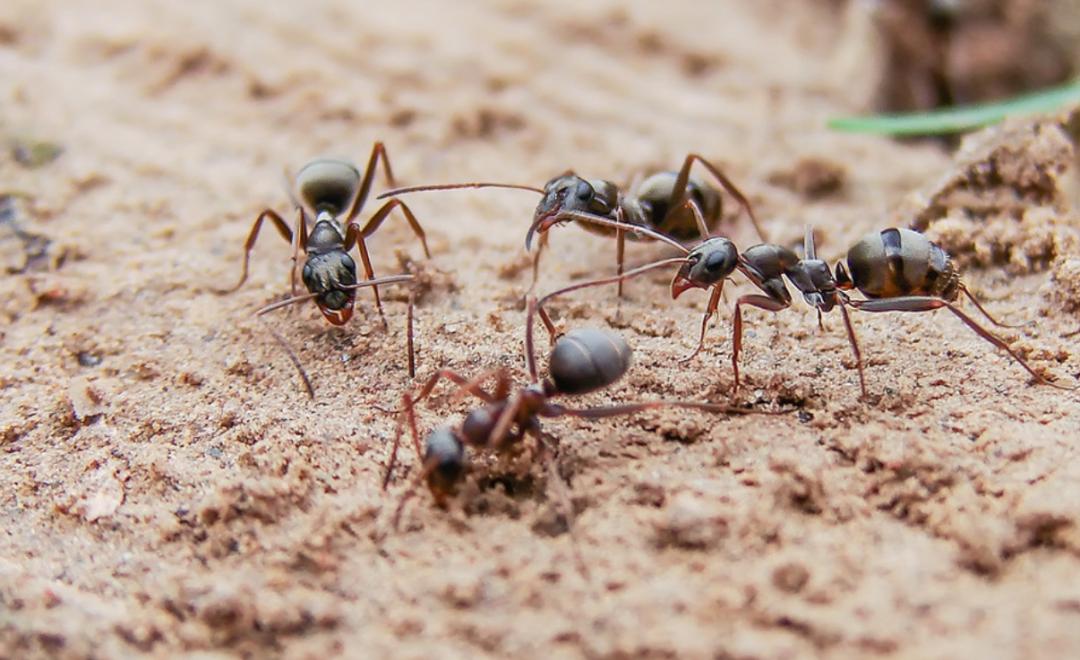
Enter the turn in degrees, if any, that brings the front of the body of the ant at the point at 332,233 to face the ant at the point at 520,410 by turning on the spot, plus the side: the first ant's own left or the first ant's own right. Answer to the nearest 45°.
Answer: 0° — it already faces it

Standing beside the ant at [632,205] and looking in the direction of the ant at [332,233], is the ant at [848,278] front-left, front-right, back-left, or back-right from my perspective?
back-left

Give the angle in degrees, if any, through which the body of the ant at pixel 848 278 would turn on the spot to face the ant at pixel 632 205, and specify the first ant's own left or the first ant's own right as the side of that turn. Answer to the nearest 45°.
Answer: approximately 45° to the first ant's own right

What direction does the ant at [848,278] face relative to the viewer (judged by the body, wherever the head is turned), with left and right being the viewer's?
facing to the left of the viewer

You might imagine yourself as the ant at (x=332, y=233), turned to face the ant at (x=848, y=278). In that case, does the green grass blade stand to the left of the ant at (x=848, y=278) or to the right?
left

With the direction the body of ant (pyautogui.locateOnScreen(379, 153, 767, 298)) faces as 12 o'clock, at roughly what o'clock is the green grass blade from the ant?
The green grass blade is roughly at 5 o'clock from the ant.

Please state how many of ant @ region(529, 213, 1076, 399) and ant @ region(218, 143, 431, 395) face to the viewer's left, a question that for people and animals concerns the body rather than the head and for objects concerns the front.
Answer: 1

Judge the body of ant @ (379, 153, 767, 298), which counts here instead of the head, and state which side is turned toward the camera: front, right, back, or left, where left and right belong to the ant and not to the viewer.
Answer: left

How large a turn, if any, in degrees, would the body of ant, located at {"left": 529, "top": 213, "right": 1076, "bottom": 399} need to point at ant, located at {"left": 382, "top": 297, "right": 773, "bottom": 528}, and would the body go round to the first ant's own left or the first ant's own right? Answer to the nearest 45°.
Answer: approximately 45° to the first ant's own left

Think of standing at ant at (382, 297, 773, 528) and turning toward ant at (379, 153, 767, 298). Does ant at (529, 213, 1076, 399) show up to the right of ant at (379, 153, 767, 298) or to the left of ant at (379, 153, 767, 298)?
right

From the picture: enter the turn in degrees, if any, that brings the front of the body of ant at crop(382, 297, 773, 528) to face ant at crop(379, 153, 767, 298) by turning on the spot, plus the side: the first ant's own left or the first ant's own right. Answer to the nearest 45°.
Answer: approximately 135° to the first ant's own right

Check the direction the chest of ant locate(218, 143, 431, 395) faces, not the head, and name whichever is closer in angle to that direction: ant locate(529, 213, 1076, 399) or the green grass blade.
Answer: the ant

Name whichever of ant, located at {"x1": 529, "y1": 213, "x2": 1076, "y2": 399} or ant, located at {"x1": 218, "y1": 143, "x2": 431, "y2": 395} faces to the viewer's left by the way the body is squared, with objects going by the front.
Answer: ant, located at {"x1": 529, "y1": 213, "x2": 1076, "y2": 399}

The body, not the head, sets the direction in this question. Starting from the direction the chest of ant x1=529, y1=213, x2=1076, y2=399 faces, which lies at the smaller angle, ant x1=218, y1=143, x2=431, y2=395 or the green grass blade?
the ant
